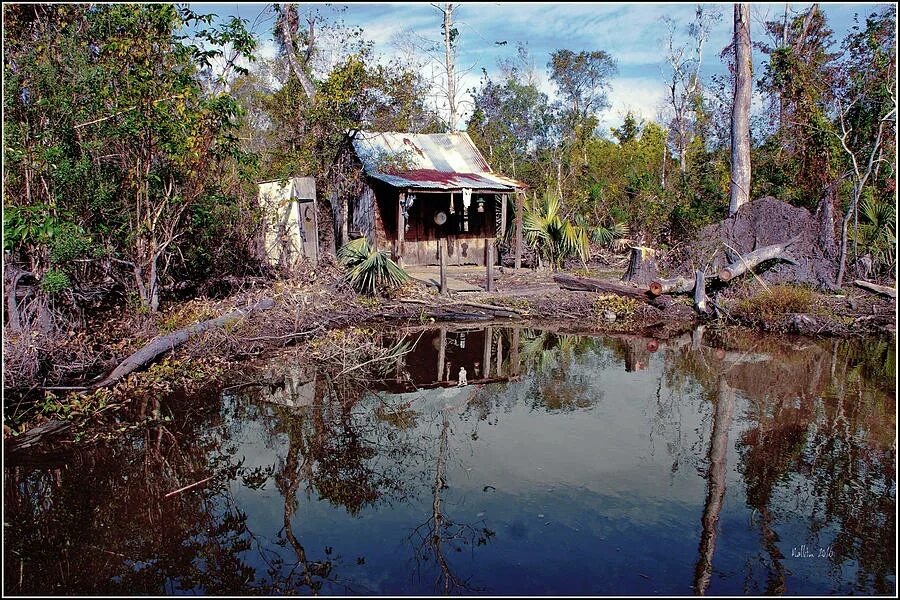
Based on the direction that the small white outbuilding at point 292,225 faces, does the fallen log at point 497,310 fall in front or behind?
in front

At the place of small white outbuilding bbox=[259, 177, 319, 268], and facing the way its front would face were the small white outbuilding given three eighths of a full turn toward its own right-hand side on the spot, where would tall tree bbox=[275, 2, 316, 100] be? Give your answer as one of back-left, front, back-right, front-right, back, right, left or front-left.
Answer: right

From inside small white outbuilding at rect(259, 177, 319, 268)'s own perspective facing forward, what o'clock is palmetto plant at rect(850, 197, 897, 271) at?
The palmetto plant is roughly at 11 o'clock from the small white outbuilding.

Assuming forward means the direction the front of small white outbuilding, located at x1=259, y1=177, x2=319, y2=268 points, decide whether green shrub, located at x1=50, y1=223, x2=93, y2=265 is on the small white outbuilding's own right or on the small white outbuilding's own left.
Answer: on the small white outbuilding's own right

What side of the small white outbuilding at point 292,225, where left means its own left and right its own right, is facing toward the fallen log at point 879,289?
front

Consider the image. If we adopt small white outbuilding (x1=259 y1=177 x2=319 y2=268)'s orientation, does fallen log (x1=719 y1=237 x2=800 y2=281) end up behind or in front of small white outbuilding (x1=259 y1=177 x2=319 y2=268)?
in front

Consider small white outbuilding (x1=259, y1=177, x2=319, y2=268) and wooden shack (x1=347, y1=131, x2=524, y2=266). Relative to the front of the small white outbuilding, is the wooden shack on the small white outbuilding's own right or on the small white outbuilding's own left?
on the small white outbuilding's own left

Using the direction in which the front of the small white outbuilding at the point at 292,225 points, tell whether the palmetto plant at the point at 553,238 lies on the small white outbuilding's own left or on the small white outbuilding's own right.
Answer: on the small white outbuilding's own left

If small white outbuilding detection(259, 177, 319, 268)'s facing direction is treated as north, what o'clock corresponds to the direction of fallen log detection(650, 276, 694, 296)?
The fallen log is roughly at 11 o'clock from the small white outbuilding.
